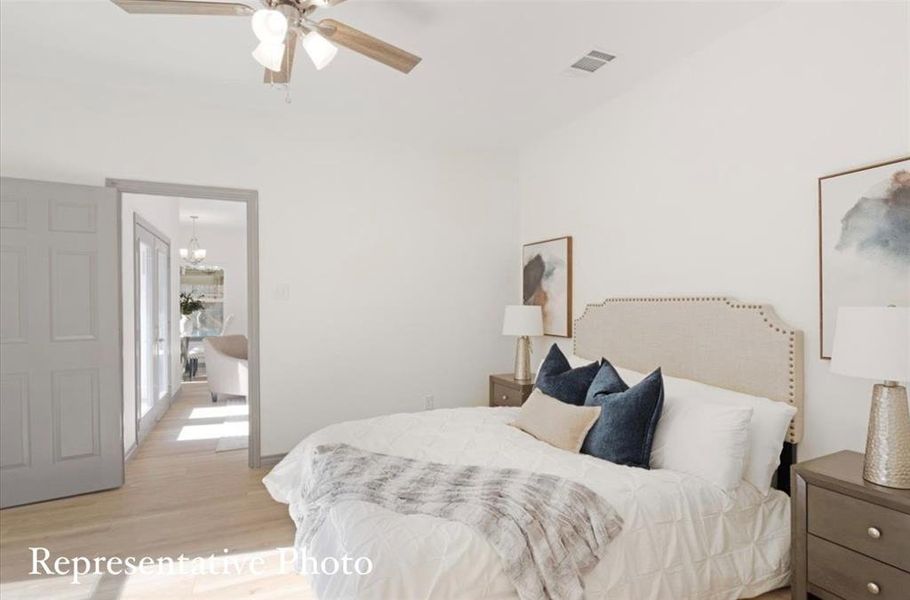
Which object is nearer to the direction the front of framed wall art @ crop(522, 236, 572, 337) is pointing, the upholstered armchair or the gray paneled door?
the gray paneled door

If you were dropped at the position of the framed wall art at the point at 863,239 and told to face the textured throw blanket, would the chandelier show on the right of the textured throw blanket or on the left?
right

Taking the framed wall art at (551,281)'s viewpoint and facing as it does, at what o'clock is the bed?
The bed is roughly at 10 o'clock from the framed wall art.

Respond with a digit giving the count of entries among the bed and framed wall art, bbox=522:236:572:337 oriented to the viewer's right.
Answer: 0

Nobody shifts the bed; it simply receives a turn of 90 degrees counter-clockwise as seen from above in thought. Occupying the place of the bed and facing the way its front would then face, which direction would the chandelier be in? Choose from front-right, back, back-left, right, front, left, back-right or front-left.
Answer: back

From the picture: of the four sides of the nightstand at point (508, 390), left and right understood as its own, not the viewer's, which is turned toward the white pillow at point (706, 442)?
left

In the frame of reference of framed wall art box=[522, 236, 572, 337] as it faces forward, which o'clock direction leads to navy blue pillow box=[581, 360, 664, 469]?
The navy blue pillow is roughly at 10 o'clock from the framed wall art.

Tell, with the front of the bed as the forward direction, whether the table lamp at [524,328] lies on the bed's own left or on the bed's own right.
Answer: on the bed's own right

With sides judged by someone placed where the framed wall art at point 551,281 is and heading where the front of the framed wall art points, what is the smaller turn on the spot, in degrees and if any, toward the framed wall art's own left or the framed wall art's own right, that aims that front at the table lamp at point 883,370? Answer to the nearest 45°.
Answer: approximately 90° to the framed wall art's own left

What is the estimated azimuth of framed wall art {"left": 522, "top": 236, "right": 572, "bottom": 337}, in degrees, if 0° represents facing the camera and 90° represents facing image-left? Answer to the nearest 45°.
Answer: approximately 45°

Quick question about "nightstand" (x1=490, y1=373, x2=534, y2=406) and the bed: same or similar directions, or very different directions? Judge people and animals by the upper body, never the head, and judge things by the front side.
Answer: same or similar directions

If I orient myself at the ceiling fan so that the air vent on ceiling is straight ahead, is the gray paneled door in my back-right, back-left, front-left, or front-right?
back-left

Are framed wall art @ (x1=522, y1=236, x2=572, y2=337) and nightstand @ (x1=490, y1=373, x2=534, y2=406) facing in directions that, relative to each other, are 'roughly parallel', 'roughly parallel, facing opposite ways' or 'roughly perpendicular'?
roughly parallel

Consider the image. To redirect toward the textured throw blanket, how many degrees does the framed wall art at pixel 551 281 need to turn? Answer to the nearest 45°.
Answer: approximately 45° to its left

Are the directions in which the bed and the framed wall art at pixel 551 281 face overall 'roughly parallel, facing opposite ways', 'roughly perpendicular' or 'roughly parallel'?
roughly parallel

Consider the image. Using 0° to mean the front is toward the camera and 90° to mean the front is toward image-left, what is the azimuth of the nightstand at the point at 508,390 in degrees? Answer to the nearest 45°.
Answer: approximately 45°

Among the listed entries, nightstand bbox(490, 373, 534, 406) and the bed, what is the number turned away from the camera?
0

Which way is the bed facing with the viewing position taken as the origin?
facing the viewer and to the left of the viewer
